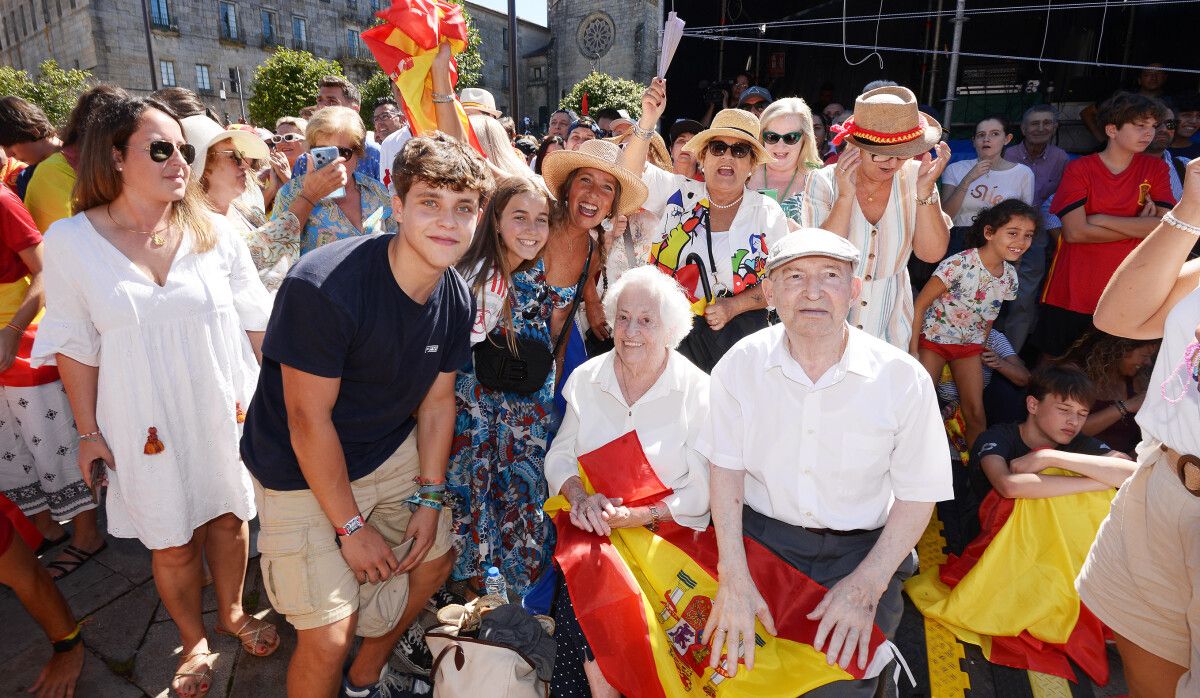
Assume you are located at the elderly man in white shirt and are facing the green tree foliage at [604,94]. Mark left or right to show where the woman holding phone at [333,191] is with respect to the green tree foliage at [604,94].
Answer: left

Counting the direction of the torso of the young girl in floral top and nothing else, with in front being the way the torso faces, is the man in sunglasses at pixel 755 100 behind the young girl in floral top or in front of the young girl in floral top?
behind

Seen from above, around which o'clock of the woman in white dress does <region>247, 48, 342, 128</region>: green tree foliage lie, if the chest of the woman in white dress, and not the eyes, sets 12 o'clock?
The green tree foliage is roughly at 8 o'clock from the woman in white dress.

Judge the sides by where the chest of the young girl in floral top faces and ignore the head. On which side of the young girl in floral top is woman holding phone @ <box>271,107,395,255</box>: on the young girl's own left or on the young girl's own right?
on the young girl's own right

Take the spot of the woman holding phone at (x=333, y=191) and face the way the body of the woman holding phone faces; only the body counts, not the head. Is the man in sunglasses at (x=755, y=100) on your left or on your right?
on your left

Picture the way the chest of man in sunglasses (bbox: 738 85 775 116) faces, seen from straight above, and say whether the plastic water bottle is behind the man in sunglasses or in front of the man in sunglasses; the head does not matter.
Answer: in front

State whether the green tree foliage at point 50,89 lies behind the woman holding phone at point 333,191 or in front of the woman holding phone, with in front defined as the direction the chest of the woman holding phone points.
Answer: behind

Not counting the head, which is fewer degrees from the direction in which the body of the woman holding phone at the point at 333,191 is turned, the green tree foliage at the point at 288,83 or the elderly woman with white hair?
the elderly woman with white hair

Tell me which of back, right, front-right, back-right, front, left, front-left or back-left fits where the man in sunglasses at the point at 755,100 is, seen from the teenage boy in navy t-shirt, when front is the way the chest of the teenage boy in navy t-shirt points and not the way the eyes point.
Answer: left

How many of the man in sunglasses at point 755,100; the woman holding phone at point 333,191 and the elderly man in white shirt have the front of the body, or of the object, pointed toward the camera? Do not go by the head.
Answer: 3
